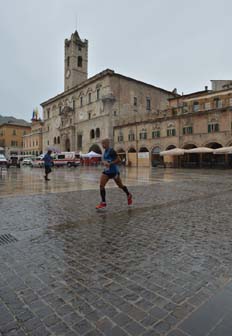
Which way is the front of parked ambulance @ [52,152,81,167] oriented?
to the viewer's left
